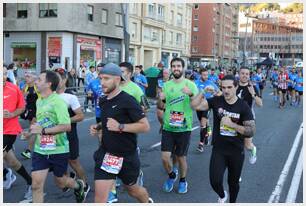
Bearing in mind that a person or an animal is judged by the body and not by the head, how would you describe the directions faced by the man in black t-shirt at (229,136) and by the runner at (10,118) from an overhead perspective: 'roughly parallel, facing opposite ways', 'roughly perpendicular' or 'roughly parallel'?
roughly parallel

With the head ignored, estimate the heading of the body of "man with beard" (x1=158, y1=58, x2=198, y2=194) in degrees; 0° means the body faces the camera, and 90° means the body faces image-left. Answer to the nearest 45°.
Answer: approximately 0°

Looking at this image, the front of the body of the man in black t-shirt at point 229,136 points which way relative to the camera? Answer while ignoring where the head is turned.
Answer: toward the camera

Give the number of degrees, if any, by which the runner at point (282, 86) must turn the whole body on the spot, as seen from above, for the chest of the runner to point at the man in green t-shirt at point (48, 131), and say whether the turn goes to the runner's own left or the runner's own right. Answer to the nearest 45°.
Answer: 0° — they already face them

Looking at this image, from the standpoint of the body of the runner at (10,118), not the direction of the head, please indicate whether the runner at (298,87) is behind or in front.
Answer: behind

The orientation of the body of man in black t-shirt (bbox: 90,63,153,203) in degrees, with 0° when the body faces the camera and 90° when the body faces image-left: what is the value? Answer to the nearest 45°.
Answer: approximately 45°

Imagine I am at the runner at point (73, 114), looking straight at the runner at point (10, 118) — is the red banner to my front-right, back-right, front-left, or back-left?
front-right

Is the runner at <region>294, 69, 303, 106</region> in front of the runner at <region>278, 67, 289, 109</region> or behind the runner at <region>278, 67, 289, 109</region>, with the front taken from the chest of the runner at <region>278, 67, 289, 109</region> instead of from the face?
behind

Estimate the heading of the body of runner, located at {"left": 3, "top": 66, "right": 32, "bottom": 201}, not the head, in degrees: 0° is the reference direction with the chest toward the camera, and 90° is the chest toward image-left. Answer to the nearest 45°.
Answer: approximately 45°

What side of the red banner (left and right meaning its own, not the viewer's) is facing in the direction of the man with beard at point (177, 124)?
front

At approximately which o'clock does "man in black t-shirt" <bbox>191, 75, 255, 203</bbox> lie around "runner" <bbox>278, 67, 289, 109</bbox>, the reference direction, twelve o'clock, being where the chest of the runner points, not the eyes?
The man in black t-shirt is roughly at 12 o'clock from the runner.

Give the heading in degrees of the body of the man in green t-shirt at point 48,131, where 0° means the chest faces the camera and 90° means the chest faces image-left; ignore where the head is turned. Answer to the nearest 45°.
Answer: approximately 45°

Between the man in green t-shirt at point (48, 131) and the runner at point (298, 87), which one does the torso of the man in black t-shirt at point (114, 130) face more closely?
the man in green t-shirt

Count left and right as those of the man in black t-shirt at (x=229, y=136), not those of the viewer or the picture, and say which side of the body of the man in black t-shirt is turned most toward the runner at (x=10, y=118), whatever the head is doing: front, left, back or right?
right
